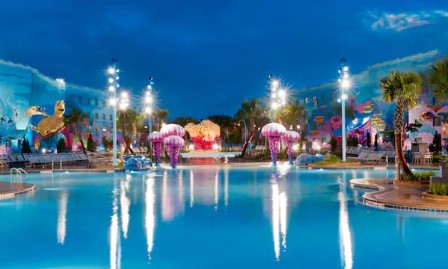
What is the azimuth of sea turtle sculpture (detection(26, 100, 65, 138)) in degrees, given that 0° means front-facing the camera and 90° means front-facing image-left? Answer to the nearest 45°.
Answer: approximately 270°

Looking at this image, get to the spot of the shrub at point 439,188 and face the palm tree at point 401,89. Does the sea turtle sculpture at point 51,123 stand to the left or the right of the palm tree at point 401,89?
left

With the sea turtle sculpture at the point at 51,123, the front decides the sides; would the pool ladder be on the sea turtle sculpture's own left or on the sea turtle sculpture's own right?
on the sea turtle sculpture's own right

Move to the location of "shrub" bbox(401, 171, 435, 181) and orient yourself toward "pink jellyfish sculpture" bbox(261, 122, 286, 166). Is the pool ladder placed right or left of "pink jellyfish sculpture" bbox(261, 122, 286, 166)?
left
